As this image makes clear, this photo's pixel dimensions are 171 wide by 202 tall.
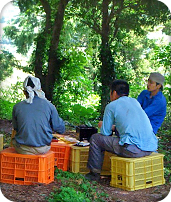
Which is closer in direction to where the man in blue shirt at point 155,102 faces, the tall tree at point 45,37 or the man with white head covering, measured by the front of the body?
the man with white head covering

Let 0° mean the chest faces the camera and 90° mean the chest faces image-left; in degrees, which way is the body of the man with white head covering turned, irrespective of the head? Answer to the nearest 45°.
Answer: approximately 180°

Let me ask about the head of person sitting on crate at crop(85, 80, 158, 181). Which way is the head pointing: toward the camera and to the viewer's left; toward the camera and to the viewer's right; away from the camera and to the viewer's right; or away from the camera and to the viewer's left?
away from the camera and to the viewer's left

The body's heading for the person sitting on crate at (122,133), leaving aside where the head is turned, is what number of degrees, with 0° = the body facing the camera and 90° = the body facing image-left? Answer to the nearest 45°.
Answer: approximately 135°

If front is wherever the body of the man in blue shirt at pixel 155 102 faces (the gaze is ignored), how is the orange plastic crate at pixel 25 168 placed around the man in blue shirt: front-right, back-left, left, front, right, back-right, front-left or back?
front

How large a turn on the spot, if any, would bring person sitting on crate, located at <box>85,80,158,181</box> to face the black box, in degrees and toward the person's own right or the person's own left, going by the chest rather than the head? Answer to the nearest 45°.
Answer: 0° — they already face it

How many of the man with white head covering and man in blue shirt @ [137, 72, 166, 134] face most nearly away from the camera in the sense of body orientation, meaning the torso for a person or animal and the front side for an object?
1

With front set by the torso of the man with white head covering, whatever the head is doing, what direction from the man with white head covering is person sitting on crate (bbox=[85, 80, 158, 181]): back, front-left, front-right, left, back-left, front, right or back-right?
right

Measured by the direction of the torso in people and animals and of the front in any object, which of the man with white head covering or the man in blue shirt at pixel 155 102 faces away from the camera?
the man with white head covering

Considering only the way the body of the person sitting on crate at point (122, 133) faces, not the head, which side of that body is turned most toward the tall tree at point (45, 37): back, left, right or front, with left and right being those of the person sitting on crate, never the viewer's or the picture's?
front

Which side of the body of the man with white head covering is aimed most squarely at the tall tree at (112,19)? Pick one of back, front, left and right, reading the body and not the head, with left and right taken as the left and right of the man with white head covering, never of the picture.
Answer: front

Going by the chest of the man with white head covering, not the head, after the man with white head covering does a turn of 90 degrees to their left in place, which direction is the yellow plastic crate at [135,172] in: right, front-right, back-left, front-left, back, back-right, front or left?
back

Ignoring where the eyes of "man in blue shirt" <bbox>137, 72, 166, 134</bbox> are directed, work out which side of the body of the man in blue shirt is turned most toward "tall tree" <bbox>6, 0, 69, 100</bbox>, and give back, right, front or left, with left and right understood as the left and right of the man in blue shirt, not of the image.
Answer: right

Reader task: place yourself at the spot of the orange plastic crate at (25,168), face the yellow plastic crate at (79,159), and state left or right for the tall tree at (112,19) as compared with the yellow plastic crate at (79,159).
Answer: left
